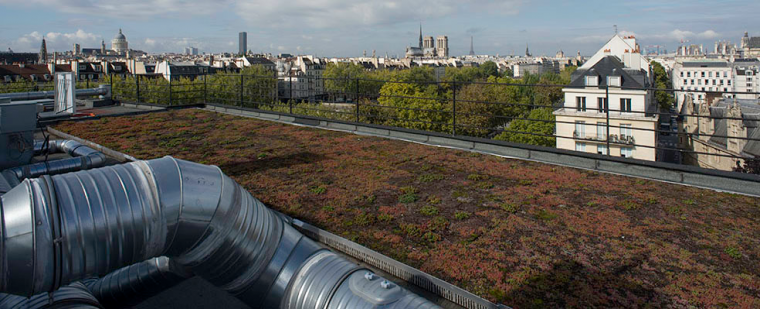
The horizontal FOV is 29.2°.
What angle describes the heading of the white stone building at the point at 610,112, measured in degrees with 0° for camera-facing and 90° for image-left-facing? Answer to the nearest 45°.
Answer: approximately 0°

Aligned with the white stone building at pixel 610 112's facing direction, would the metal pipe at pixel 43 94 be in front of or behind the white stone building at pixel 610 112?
in front

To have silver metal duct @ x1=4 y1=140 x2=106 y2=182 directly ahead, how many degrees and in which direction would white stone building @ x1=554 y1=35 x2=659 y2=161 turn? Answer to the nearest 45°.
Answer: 0° — it already faces it

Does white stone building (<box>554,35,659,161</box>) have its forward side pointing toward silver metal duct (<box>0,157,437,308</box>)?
yes
